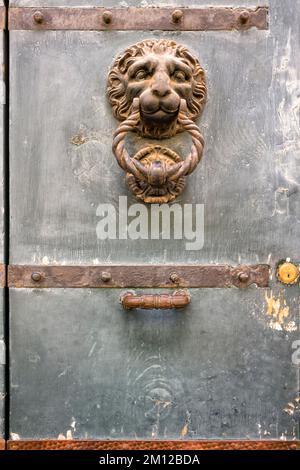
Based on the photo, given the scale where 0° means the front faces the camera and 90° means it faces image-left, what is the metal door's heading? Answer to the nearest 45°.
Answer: approximately 0°
